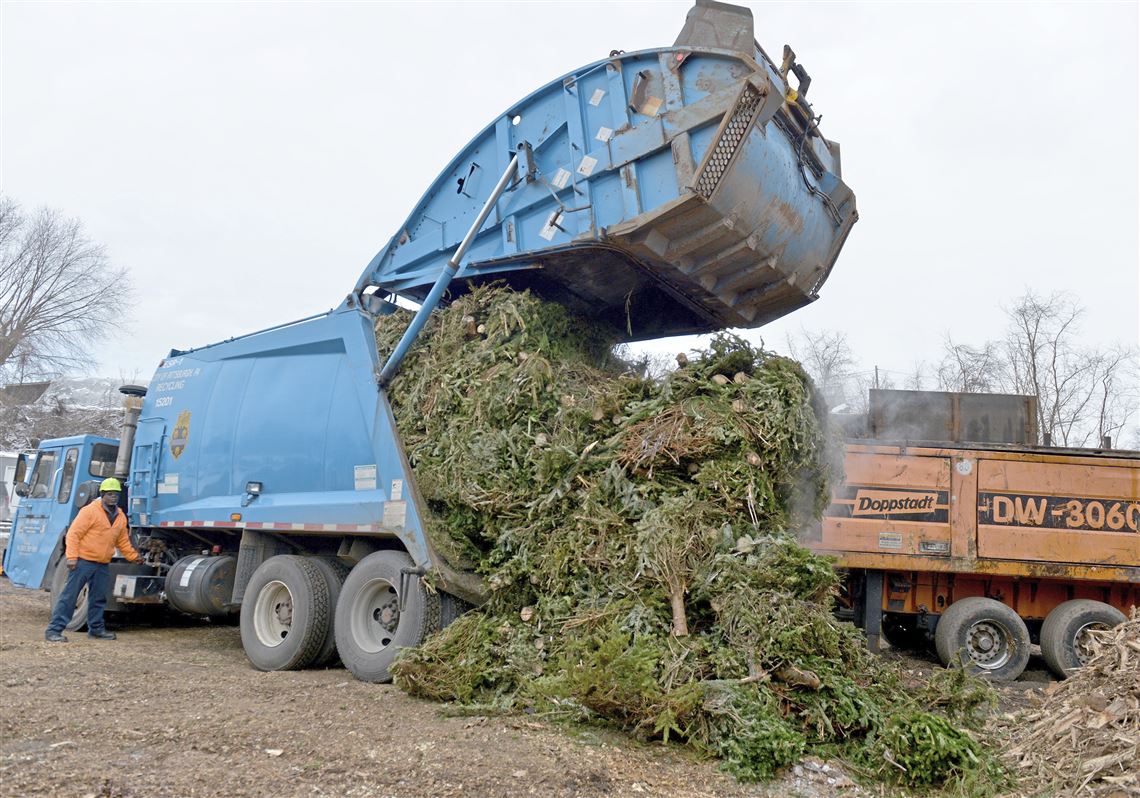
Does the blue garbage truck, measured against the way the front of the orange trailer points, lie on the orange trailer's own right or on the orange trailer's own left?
on the orange trailer's own left

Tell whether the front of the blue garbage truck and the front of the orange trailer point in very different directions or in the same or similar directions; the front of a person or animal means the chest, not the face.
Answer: same or similar directions

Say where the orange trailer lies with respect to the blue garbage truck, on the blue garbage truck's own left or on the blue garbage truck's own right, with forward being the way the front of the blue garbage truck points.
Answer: on the blue garbage truck's own right

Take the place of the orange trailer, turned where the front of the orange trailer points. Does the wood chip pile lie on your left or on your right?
on your left

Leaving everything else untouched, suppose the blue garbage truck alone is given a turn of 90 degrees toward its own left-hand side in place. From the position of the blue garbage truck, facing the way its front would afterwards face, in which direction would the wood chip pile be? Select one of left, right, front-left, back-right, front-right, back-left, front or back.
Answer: left

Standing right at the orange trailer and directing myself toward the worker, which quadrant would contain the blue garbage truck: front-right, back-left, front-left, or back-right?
front-left

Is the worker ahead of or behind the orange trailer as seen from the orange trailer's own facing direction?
ahead

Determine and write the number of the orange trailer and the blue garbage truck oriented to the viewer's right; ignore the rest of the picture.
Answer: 0

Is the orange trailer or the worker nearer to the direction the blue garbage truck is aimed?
the worker

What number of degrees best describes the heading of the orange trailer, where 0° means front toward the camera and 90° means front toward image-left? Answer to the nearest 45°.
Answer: approximately 90°

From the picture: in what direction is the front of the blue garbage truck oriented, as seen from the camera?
facing away from the viewer and to the left of the viewer

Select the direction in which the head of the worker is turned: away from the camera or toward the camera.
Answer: toward the camera
